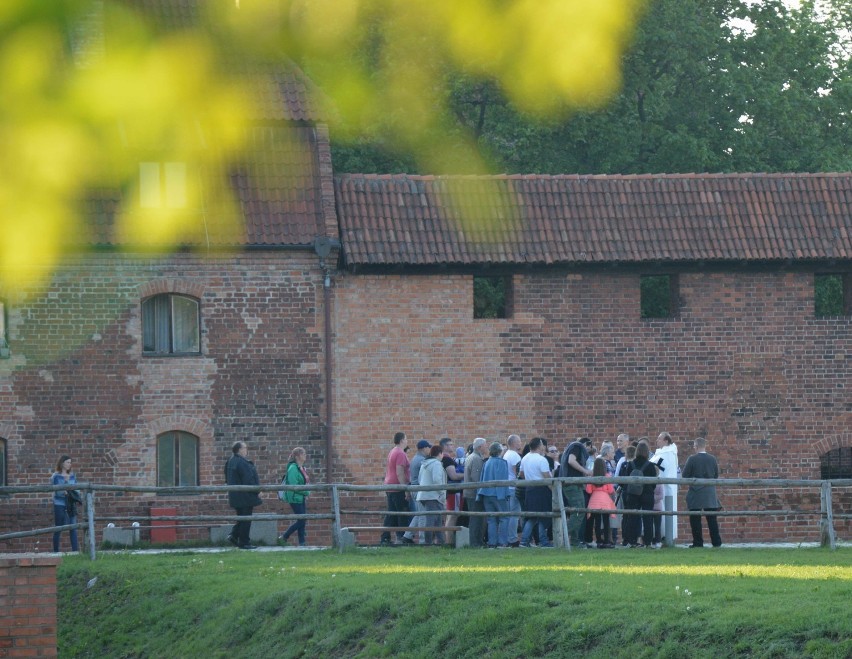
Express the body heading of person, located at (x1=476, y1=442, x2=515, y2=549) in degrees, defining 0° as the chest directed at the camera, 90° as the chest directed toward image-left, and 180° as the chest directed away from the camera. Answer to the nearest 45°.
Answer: approximately 180°

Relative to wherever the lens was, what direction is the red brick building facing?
facing the viewer

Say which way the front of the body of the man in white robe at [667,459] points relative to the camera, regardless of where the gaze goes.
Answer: to the viewer's left

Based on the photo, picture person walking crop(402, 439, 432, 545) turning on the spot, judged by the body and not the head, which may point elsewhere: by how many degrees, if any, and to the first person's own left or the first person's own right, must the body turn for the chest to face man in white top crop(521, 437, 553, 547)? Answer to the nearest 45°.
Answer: approximately 45° to the first person's own right

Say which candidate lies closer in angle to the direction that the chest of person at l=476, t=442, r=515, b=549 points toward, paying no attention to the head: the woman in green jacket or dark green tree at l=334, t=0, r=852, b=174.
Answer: the dark green tree

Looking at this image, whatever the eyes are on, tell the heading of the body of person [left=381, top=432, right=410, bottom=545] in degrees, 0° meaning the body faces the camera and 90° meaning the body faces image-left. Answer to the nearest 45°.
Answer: approximately 270°
